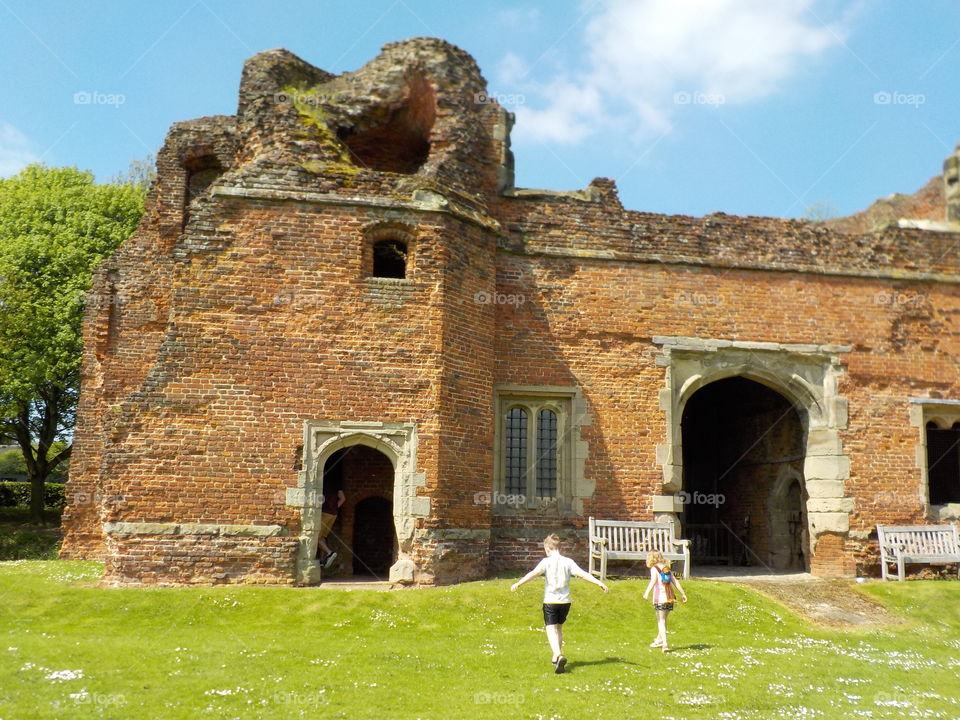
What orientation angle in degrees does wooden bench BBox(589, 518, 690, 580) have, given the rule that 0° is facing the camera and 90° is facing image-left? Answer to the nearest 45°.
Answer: approximately 315°

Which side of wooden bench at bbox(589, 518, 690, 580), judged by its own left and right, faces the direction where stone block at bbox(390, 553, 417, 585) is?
right

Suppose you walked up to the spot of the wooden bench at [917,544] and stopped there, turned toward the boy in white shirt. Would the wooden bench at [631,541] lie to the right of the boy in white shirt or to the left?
right

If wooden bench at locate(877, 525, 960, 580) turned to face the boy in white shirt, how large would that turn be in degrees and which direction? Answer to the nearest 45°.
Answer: approximately 45° to its right

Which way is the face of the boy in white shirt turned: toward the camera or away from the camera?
away from the camera

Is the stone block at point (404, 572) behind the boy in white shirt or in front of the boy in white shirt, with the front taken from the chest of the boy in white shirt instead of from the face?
in front

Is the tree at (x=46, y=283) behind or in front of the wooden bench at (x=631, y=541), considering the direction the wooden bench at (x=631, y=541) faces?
behind

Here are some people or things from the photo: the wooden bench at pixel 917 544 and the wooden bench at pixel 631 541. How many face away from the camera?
0

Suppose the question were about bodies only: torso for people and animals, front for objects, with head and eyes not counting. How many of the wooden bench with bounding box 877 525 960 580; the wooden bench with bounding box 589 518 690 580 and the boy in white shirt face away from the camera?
1

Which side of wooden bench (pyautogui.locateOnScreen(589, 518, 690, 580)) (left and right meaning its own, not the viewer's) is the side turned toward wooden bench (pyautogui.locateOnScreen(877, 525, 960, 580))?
left

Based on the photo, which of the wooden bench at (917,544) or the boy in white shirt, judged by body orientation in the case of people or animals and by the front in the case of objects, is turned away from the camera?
the boy in white shirt

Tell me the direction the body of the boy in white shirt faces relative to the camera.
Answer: away from the camera

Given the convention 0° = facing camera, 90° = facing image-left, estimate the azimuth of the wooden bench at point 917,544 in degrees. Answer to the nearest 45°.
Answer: approximately 315°

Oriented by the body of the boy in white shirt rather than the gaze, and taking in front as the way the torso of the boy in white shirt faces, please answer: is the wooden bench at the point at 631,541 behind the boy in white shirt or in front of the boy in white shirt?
in front
